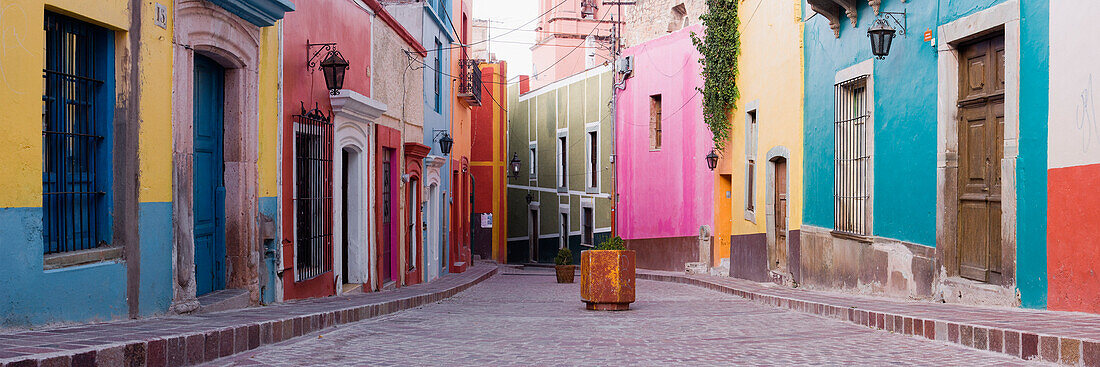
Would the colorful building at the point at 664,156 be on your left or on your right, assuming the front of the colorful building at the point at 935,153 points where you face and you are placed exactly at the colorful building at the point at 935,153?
on your right

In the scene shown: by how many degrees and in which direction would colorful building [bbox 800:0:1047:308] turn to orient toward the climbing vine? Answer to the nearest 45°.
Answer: approximately 90° to its right

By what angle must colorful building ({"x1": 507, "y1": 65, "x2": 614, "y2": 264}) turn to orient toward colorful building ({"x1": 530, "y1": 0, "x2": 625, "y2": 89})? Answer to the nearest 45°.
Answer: approximately 135° to its right

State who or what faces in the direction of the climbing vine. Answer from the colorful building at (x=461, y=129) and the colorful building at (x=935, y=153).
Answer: the colorful building at (x=461, y=129)

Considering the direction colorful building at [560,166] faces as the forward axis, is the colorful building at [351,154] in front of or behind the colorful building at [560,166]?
in front

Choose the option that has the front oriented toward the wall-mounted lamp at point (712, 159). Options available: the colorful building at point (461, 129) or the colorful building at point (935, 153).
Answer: the colorful building at point (461, 129)

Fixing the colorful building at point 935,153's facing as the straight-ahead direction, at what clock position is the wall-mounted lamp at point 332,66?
The wall-mounted lamp is roughly at 1 o'clock from the colorful building.

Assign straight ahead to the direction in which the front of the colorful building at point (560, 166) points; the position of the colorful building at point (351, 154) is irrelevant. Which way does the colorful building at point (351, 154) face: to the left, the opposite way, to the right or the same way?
to the left

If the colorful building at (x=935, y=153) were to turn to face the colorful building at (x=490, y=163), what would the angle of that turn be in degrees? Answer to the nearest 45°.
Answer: approximately 90° to its right

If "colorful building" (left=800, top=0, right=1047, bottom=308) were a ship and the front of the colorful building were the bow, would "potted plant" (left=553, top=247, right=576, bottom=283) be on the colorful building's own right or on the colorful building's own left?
on the colorful building's own right

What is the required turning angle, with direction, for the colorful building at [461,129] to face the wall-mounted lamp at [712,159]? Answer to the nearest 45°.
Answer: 0° — it already faces it

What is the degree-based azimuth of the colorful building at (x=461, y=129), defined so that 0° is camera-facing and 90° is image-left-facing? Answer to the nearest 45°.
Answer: approximately 315°

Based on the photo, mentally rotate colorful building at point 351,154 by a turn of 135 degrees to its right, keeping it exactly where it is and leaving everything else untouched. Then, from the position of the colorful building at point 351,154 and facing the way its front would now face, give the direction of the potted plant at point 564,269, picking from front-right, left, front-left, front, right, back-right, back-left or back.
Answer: back-right
